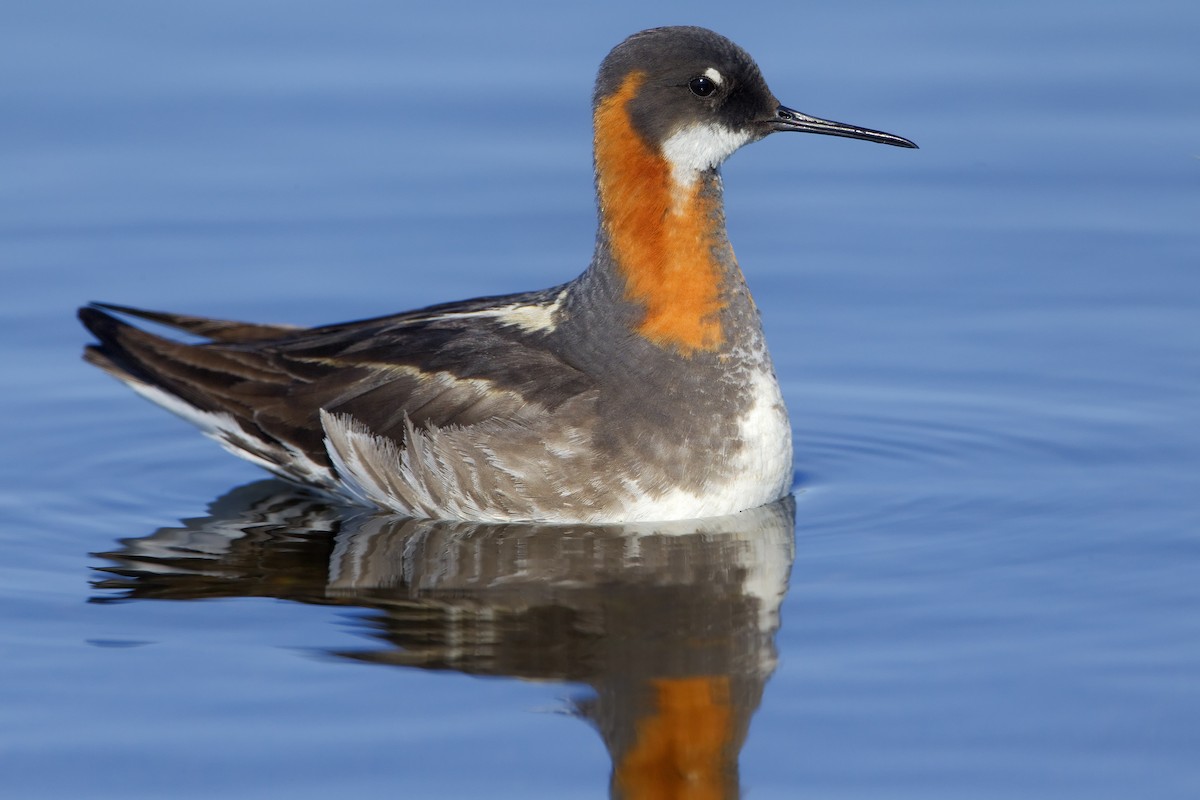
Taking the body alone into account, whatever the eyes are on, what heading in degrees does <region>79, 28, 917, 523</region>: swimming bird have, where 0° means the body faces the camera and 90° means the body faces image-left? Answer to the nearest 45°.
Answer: approximately 270°
